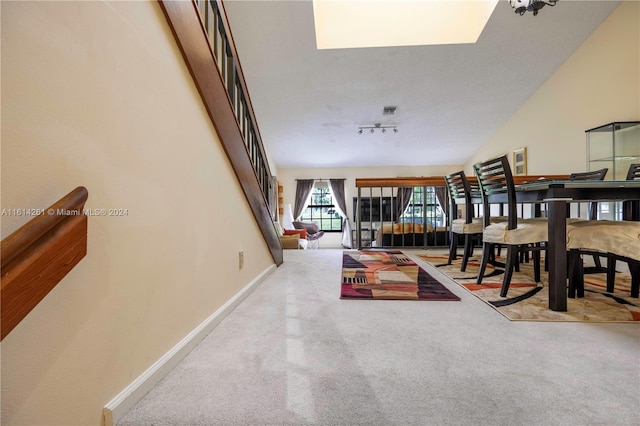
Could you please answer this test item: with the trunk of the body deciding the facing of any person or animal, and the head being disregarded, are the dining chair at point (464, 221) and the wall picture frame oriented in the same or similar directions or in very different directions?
very different directions

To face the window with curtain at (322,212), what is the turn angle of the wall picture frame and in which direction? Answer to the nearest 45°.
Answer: approximately 45° to its right

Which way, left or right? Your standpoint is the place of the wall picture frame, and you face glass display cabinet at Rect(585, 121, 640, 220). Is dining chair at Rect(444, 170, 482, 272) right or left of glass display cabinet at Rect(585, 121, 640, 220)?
right

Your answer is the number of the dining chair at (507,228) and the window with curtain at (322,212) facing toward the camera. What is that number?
1

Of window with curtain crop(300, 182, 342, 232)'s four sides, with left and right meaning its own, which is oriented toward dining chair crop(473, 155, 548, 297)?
front

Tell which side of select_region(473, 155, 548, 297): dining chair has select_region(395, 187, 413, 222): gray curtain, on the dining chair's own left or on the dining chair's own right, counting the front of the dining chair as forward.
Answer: on the dining chair's own left

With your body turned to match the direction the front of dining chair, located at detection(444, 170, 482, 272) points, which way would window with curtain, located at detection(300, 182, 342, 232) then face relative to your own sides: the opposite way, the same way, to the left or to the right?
to the right

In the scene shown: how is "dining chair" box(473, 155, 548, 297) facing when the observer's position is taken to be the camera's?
facing away from the viewer and to the right of the viewer

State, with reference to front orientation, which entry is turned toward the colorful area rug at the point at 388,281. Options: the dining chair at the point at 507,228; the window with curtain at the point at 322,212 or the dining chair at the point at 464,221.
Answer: the window with curtain

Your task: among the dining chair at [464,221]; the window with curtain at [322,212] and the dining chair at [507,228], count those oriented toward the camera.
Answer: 1

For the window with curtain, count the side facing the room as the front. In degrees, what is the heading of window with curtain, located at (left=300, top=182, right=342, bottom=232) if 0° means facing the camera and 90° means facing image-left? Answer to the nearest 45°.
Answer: approximately 0°

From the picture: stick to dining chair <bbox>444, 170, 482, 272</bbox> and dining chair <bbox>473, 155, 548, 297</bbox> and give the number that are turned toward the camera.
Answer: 0

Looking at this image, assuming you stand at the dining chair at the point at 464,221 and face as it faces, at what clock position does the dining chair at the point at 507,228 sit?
the dining chair at the point at 507,228 is roughly at 4 o'clock from the dining chair at the point at 464,221.
